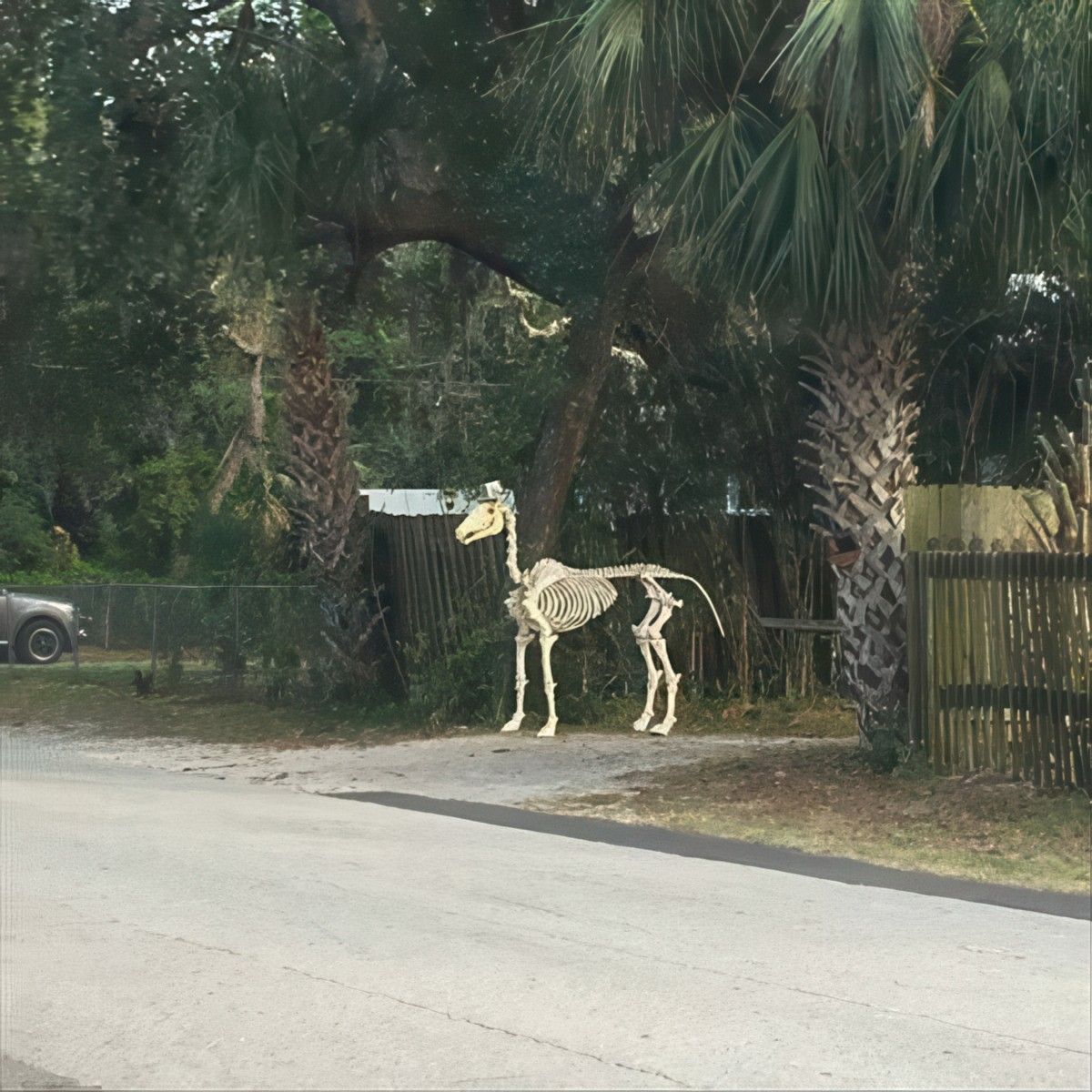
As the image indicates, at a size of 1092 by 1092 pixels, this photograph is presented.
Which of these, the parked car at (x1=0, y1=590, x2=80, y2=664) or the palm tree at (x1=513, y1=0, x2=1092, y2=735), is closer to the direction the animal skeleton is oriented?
the parked car

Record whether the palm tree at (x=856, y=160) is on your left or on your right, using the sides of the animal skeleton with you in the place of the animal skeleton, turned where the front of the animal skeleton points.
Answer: on your left

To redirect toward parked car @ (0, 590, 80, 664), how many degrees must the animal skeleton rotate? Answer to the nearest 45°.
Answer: approximately 45° to its right

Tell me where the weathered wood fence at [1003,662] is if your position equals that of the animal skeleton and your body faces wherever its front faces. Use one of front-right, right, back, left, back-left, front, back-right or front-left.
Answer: back-left

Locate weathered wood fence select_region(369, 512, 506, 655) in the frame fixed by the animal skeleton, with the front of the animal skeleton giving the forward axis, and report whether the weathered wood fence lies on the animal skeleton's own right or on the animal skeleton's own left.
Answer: on the animal skeleton's own right

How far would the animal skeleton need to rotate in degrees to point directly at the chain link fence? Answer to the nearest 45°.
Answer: approximately 45° to its right

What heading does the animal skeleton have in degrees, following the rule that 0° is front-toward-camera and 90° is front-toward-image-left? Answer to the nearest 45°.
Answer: approximately 90°
